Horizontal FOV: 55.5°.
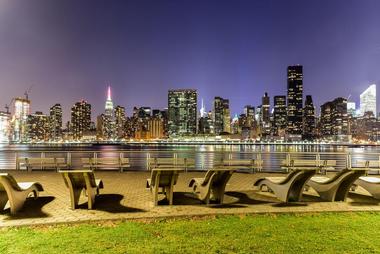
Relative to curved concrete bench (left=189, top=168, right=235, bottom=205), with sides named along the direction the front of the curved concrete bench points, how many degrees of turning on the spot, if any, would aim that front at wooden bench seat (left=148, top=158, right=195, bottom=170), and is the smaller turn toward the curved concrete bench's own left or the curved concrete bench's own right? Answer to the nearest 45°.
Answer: approximately 45° to the curved concrete bench's own right

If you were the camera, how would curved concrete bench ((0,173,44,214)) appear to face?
facing away from the viewer and to the right of the viewer

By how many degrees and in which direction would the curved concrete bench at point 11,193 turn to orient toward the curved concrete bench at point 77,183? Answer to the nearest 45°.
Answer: approximately 45° to its right

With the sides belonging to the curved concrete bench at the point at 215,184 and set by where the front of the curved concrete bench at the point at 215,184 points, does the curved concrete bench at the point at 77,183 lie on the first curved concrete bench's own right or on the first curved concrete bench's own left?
on the first curved concrete bench's own left

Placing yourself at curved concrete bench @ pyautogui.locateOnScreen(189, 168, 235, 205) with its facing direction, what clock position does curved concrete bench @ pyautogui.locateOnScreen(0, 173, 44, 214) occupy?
curved concrete bench @ pyautogui.locateOnScreen(0, 173, 44, 214) is roughly at 10 o'clock from curved concrete bench @ pyautogui.locateOnScreen(189, 168, 235, 205).

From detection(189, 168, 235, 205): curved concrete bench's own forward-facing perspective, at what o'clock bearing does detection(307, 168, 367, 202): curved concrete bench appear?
detection(307, 168, 367, 202): curved concrete bench is roughly at 4 o'clock from detection(189, 168, 235, 205): curved concrete bench.

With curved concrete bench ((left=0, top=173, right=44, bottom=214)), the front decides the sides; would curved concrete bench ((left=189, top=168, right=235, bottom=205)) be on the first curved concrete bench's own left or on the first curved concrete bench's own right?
on the first curved concrete bench's own right

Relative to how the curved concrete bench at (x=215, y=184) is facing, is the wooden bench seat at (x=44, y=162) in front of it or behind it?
in front

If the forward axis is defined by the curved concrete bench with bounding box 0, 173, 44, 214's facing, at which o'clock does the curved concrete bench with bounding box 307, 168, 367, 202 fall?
the curved concrete bench with bounding box 307, 168, 367, 202 is roughly at 2 o'clock from the curved concrete bench with bounding box 0, 173, 44, 214.

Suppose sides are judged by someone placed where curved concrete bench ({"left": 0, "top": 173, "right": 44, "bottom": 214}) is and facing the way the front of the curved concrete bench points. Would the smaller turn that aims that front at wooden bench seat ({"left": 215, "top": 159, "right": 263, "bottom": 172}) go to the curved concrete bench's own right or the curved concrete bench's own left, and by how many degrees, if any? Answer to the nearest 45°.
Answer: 0° — it already faces it

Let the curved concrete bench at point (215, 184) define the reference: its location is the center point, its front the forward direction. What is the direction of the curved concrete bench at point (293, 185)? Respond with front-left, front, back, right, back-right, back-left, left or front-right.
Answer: back-right

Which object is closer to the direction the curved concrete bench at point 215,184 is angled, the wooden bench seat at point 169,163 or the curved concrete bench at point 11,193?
the wooden bench seat

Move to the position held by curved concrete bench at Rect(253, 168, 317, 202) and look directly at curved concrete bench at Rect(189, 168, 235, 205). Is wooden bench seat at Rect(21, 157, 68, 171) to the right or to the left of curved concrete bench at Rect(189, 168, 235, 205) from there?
right

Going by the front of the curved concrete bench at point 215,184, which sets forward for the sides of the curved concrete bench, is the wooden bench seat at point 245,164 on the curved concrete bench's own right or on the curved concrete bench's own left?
on the curved concrete bench's own right

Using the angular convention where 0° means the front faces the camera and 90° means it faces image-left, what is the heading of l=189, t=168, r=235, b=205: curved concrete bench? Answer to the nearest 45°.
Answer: approximately 135°

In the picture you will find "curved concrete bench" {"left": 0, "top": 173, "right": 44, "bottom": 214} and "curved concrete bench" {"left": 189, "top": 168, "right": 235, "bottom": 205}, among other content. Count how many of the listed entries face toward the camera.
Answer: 0
